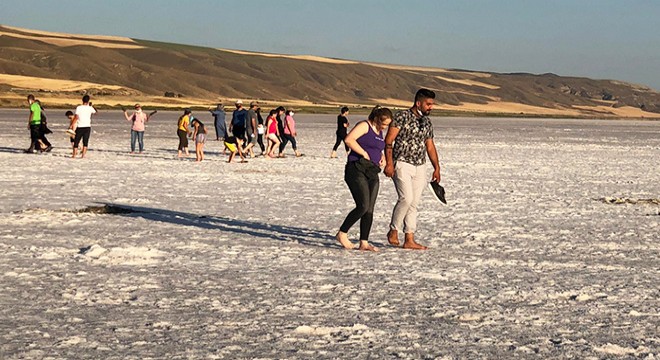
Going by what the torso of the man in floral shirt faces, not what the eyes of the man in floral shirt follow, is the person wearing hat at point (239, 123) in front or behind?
behind

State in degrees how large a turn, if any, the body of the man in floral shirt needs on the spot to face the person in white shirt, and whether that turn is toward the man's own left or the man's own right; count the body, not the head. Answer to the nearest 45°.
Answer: approximately 180°

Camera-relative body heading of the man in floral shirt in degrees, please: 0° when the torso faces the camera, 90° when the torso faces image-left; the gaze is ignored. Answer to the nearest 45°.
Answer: approximately 315°
